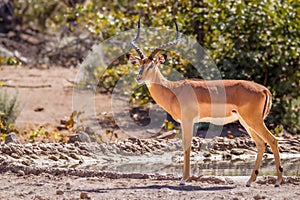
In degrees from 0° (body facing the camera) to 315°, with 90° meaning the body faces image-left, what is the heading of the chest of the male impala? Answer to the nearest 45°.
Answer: approximately 90°

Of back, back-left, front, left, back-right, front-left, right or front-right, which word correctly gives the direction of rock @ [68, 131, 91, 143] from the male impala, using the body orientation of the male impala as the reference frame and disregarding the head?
front-right

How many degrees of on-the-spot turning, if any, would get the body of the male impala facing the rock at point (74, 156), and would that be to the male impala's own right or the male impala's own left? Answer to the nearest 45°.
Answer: approximately 45° to the male impala's own right

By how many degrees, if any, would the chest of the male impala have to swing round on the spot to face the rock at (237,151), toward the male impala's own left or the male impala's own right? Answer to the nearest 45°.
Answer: approximately 90° to the male impala's own right

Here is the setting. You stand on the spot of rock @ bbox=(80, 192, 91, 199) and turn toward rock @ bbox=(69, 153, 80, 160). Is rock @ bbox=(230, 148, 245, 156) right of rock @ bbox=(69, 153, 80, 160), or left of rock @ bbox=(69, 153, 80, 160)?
right
